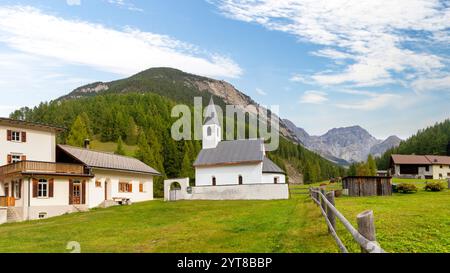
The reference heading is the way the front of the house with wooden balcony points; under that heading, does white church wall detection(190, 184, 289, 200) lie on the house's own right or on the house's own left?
on the house's own left

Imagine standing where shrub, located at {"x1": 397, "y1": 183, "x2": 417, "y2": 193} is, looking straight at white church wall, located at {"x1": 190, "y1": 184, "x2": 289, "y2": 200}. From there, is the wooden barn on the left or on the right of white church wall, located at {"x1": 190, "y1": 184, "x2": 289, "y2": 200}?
left

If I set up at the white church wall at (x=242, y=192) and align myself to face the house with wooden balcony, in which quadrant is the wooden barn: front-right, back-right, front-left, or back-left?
back-left

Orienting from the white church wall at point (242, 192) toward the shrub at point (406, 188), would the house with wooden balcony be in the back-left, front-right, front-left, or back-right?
back-right

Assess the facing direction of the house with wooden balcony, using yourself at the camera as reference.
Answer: facing the viewer and to the right of the viewer
